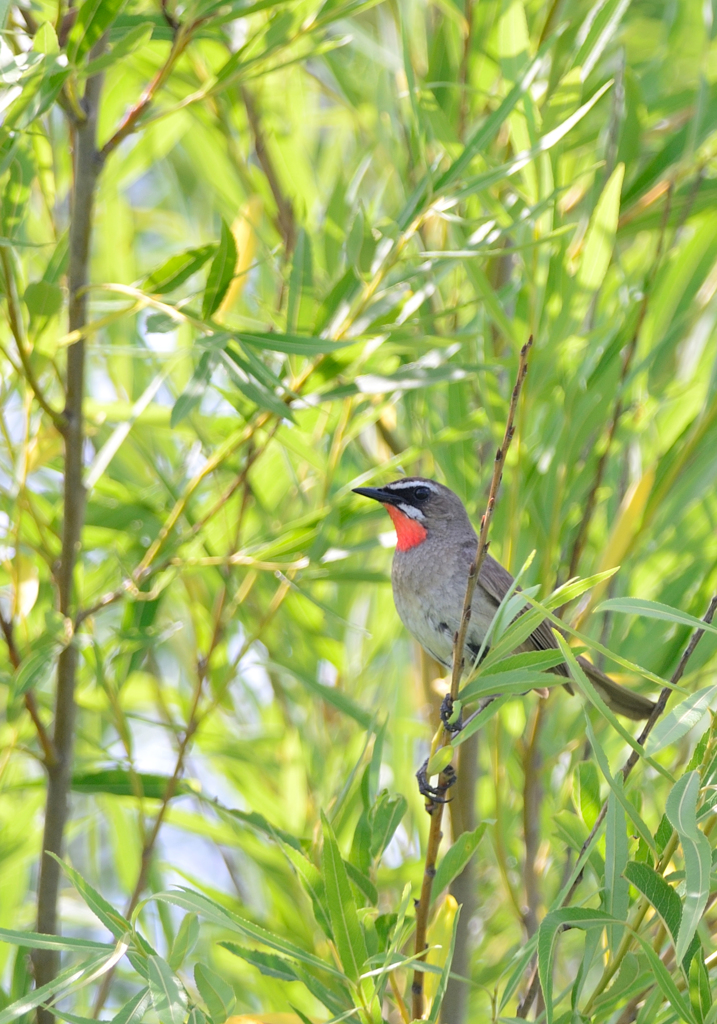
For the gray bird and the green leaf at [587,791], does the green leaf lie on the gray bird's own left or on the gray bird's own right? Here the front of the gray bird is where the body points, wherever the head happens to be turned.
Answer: on the gray bird's own left

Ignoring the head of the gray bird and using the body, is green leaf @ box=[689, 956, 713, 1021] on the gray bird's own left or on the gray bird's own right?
on the gray bird's own left

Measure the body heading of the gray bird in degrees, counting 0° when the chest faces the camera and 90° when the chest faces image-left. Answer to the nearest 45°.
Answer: approximately 90°
